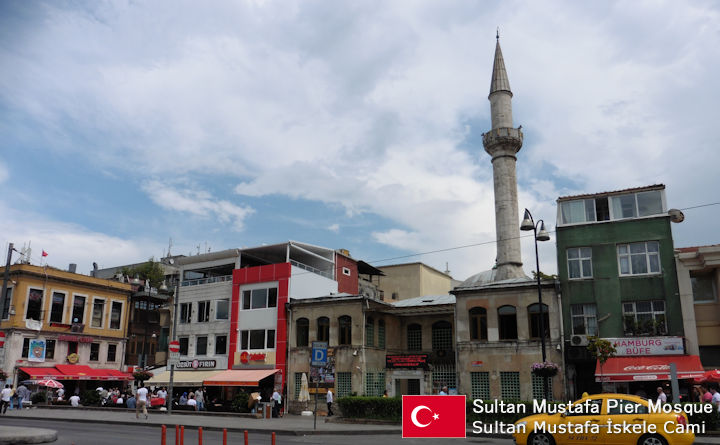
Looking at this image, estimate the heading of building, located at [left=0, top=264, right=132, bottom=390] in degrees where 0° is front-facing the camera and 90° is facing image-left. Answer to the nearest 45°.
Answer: approximately 315°

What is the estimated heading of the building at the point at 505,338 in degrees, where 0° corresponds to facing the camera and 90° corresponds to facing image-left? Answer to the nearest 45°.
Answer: approximately 0°

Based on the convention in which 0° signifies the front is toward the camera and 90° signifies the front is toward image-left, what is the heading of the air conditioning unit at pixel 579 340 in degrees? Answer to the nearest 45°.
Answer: approximately 0°

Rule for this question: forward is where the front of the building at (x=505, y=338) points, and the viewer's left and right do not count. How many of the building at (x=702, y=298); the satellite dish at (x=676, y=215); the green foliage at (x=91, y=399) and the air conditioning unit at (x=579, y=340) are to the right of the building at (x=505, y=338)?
1

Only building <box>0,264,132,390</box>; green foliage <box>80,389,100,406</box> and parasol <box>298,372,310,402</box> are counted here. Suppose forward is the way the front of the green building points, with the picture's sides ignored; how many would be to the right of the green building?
3

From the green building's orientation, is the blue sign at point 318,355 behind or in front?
in front

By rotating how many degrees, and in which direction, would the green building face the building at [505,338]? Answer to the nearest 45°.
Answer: approximately 90° to its right

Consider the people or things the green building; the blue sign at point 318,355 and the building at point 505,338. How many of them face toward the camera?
3
